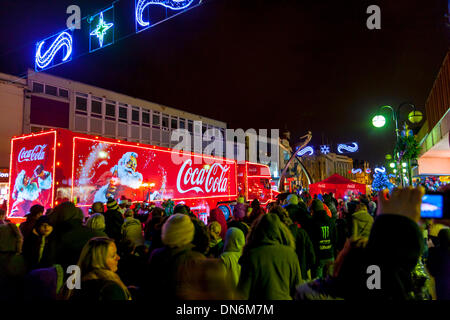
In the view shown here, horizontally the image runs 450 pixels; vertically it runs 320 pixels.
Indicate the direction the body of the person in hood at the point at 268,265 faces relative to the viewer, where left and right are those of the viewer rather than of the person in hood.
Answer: facing away from the viewer

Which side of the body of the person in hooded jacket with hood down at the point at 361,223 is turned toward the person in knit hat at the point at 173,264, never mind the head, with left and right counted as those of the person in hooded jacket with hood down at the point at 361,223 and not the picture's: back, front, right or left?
back

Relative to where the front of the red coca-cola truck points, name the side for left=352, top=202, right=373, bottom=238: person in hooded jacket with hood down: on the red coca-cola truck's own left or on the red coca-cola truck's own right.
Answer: on the red coca-cola truck's own right

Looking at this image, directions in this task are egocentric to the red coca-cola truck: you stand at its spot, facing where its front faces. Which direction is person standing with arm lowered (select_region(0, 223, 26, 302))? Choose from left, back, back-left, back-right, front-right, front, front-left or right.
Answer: back-right

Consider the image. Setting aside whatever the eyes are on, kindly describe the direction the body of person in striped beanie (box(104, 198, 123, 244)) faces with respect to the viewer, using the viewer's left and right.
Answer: facing away from the viewer

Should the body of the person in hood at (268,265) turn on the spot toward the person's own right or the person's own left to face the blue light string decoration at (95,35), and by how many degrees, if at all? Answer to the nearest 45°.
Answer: approximately 45° to the person's own left

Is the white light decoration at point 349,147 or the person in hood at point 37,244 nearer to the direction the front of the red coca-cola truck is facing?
the white light decoration

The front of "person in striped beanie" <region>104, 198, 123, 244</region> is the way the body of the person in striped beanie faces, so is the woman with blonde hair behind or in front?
behind

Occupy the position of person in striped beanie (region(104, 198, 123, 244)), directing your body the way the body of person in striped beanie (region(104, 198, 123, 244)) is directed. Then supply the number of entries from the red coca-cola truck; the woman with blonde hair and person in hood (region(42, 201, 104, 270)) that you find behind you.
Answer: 2

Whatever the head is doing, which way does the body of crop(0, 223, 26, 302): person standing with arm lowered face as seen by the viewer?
away from the camera
